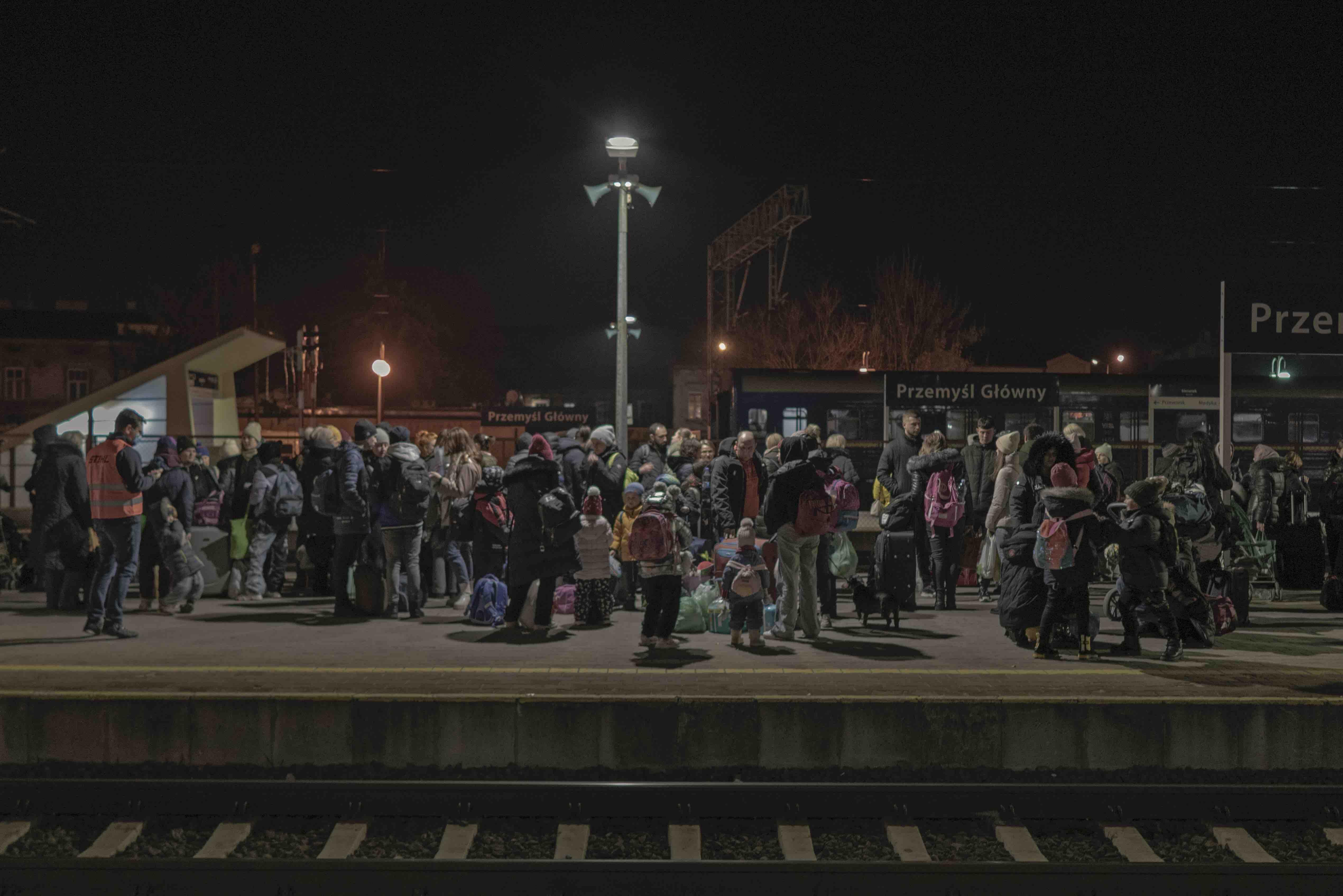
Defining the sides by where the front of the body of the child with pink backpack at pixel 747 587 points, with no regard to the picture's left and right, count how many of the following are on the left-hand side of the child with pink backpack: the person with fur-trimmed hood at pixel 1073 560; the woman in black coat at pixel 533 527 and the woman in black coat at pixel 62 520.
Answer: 2

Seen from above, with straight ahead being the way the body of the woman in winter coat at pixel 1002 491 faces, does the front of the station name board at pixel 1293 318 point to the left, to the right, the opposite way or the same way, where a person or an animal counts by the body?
to the left

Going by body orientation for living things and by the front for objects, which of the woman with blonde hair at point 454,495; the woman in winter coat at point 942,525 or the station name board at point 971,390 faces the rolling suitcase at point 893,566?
the station name board

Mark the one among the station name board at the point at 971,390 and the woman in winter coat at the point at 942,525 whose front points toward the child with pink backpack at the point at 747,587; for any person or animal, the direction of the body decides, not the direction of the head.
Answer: the station name board

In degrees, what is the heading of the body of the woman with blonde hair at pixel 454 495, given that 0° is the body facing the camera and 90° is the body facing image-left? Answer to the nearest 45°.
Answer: approximately 45°

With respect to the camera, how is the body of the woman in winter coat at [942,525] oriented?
away from the camera

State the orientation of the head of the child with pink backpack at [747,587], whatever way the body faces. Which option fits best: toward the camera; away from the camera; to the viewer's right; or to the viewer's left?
away from the camera

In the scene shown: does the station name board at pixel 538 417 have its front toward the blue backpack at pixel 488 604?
yes

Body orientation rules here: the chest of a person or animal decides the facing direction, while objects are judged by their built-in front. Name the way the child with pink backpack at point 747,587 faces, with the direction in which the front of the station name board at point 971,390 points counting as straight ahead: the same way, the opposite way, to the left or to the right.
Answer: the opposite way

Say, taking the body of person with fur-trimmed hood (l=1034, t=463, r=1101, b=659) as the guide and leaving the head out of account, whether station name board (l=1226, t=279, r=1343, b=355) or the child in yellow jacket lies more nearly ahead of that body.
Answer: the station name board

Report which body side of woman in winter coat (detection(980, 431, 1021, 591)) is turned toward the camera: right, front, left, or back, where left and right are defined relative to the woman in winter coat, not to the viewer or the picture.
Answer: left

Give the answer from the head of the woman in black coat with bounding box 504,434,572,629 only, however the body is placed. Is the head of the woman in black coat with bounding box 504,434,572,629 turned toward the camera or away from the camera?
away from the camera
